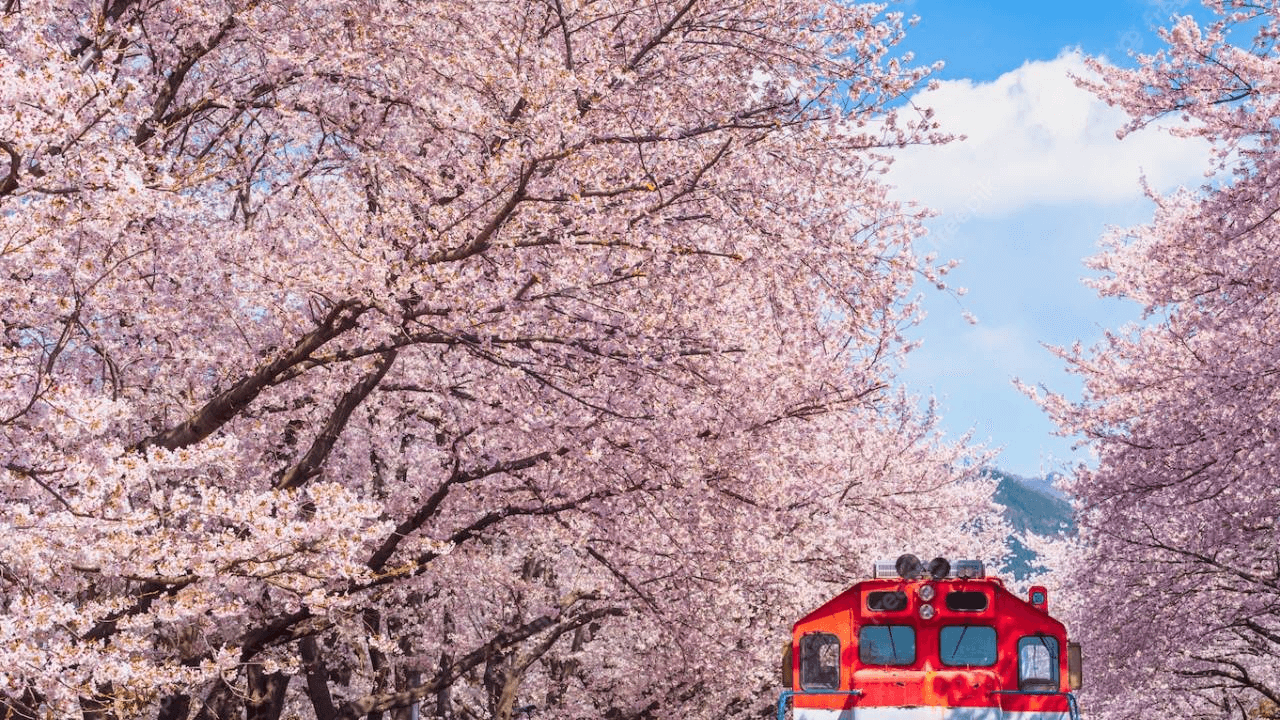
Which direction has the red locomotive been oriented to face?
toward the camera
